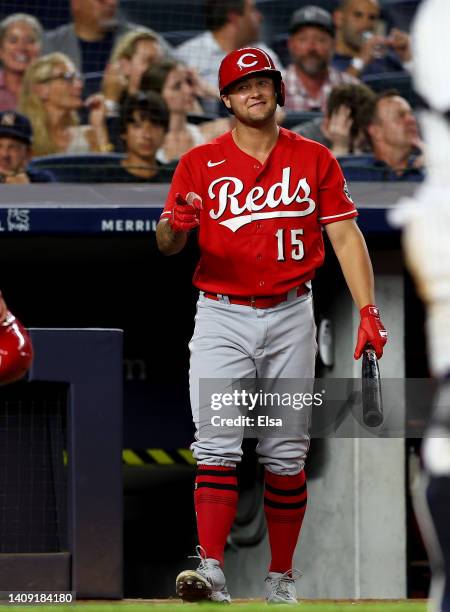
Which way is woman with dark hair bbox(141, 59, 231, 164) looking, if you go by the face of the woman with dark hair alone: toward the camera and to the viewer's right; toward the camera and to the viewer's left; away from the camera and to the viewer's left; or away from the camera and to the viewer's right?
toward the camera and to the viewer's right

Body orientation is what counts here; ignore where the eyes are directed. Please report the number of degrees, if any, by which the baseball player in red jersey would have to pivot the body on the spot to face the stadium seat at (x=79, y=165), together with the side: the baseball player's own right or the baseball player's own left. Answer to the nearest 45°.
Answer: approximately 180°

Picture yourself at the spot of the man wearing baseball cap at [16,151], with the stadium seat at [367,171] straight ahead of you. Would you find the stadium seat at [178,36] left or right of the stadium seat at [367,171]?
left

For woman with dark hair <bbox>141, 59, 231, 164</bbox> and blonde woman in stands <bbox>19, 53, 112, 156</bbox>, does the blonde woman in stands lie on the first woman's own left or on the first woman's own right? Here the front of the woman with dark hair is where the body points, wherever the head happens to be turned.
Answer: on the first woman's own right

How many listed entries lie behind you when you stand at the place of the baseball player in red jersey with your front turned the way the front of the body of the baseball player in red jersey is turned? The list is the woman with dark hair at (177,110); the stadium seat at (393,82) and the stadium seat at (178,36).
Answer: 3

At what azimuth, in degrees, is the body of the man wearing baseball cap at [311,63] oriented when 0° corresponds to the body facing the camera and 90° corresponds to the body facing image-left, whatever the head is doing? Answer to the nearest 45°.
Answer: approximately 0°

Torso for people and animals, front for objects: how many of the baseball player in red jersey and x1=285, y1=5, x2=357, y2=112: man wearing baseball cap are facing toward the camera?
2

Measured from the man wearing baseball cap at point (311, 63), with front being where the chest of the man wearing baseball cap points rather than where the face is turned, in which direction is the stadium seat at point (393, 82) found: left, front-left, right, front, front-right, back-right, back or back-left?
left

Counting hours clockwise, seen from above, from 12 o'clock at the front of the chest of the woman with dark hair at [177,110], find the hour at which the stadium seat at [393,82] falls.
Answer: The stadium seat is roughly at 10 o'clock from the woman with dark hair.

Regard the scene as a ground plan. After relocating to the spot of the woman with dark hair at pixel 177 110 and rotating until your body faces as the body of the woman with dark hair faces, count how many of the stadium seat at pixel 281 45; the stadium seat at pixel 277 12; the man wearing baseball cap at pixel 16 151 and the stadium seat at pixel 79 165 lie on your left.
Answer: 2

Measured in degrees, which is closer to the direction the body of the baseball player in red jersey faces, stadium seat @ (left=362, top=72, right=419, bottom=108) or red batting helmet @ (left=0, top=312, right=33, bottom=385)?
the red batting helmet

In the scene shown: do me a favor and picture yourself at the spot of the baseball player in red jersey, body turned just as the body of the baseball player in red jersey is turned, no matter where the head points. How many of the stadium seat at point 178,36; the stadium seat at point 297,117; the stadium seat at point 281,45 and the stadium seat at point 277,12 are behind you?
4

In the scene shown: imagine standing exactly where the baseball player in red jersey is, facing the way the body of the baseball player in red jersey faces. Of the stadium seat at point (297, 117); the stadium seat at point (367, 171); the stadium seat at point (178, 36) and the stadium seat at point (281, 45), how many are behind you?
4

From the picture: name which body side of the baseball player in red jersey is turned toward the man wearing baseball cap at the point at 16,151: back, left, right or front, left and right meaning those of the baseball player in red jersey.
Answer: back

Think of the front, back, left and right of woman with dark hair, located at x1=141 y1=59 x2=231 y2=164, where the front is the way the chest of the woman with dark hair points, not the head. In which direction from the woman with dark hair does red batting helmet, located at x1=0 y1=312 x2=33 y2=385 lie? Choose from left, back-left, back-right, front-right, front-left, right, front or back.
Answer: front-right

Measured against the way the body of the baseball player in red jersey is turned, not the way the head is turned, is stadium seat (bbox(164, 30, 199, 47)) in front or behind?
behind
